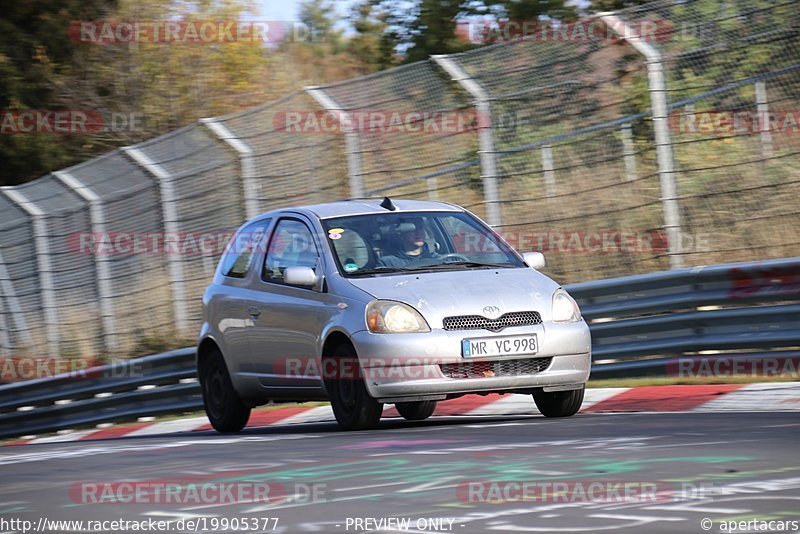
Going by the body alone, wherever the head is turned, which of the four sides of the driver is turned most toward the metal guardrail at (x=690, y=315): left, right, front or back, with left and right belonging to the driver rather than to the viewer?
left

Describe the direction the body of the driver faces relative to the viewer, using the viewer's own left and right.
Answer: facing the viewer and to the right of the viewer
